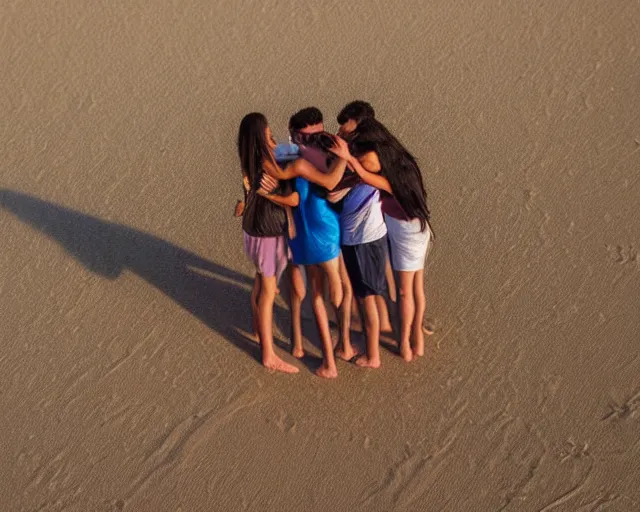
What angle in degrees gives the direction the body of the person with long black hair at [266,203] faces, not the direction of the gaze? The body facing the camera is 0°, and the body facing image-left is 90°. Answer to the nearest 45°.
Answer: approximately 270°

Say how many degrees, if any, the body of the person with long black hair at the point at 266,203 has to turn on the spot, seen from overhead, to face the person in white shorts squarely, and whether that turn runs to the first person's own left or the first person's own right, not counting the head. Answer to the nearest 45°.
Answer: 0° — they already face them
